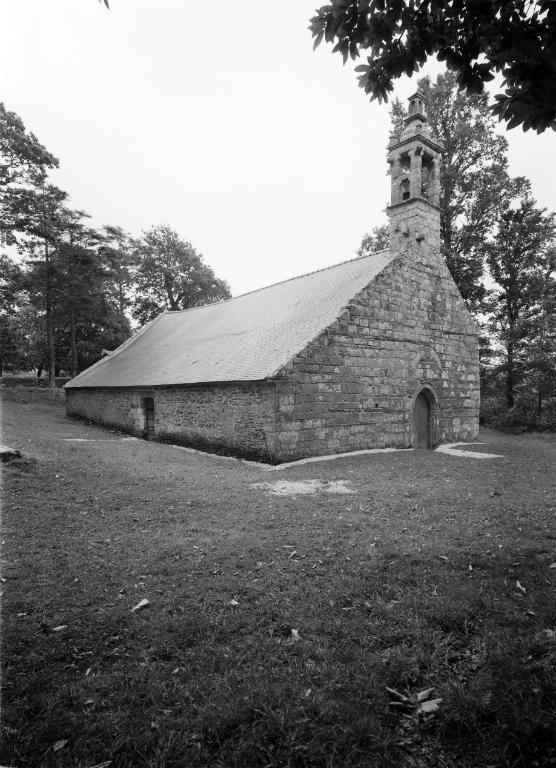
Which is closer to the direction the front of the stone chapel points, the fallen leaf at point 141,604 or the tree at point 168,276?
the fallen leaf

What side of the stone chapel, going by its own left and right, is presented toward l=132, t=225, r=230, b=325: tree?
back

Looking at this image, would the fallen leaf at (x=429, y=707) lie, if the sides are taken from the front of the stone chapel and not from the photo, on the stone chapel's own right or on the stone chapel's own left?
on the stone chapel's own right

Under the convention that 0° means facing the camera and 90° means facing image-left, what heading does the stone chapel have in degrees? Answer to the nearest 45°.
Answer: approximately 315°

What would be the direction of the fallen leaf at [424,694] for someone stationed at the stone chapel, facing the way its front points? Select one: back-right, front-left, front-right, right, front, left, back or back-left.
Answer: front-right

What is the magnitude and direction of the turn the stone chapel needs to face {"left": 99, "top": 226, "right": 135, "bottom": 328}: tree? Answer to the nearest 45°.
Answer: approximately 180°

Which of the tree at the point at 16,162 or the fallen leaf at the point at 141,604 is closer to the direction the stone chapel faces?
the fallen leaf

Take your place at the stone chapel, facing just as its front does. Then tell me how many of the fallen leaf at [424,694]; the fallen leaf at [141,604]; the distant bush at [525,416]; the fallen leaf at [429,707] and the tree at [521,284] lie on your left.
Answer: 2

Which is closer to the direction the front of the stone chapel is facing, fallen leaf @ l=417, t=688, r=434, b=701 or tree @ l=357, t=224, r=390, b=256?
the fallen leaf

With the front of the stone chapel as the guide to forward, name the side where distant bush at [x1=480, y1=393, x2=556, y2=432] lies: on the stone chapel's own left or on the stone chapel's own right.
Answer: on the stone chapel's own left

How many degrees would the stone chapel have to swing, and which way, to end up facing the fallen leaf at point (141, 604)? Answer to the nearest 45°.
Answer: approximately 45° to its right

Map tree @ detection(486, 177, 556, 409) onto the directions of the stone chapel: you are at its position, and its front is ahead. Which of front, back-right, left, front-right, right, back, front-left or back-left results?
left
